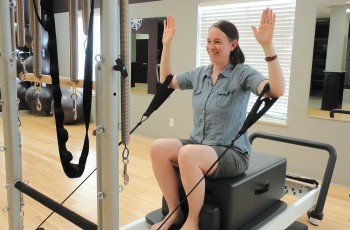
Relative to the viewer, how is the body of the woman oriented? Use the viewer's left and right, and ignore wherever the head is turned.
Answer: facing the viewer and to the left of the viewer

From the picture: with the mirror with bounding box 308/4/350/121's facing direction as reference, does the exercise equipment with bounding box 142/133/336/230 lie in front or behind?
in front

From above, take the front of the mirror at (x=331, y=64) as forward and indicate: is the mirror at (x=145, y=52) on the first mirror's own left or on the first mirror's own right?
on the first mirror's own right

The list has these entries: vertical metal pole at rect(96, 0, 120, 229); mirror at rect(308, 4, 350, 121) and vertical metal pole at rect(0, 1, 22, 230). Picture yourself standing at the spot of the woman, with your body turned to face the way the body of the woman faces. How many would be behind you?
1

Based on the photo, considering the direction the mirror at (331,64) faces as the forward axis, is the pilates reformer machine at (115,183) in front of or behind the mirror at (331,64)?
in front

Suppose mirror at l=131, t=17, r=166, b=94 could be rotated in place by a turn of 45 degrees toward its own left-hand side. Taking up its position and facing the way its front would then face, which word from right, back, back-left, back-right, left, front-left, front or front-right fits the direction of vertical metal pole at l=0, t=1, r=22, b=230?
front-right

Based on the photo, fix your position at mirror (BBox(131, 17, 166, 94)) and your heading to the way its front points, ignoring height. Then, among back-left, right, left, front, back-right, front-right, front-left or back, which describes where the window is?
front-left

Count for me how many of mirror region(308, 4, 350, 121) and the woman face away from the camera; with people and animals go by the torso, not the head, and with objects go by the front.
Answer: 0

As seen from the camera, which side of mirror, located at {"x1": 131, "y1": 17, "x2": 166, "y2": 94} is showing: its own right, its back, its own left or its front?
front

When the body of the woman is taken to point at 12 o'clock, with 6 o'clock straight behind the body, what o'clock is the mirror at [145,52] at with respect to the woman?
The mirror is roughly at 4 o'clock from the woman.

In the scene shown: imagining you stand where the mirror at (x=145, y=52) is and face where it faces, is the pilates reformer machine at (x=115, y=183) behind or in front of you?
in front

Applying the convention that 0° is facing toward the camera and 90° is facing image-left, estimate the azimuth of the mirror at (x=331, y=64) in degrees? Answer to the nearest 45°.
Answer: approximately 45°

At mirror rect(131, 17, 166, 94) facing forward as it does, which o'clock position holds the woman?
The woman is roughly at 12 o'clock from the mirror.

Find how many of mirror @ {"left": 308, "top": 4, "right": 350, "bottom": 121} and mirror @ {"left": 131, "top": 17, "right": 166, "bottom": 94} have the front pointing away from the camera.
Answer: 0
